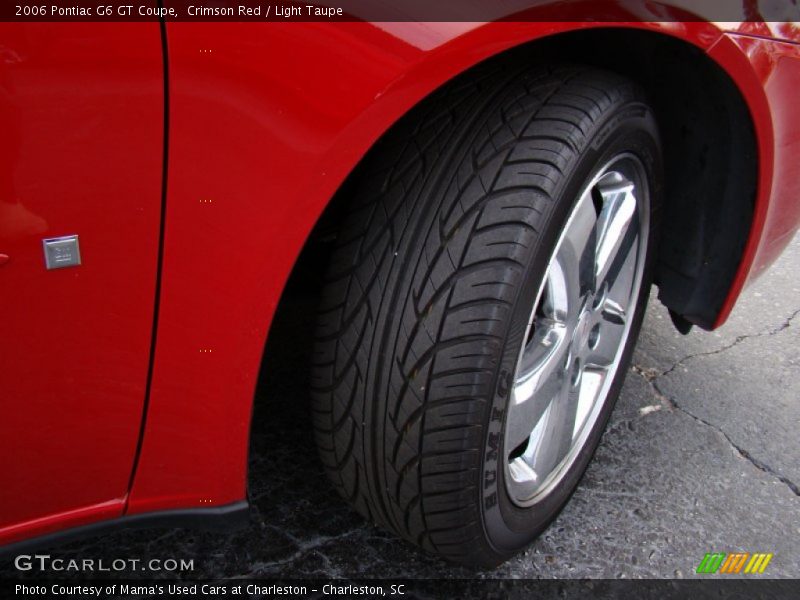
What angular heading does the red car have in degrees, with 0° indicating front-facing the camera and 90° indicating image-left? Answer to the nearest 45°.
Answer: approximately 225°
